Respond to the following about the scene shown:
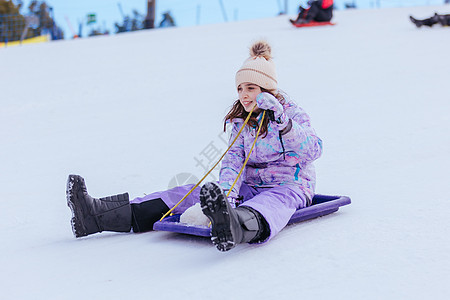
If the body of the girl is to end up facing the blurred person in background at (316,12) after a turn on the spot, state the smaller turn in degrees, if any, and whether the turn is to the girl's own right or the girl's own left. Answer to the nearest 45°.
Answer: approximately 135° to the girl's own right

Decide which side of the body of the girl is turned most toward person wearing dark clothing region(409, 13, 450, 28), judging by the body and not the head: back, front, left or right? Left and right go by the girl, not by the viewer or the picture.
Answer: back

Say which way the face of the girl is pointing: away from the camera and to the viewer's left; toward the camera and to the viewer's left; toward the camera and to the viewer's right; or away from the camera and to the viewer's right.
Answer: toward the camera and to the viewer's left

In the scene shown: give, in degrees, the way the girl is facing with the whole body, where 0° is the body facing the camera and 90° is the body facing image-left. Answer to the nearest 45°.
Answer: approximately 45°
